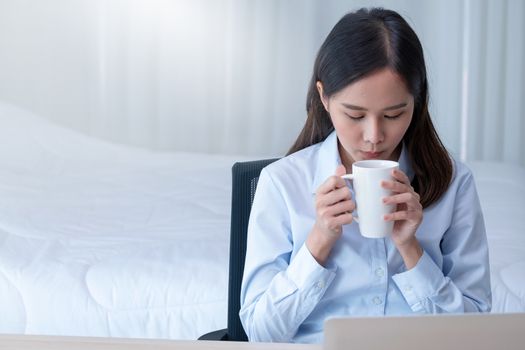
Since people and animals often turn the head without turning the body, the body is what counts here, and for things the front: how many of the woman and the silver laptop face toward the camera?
1

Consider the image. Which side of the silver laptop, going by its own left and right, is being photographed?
back

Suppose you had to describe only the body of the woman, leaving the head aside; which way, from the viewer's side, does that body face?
toward the camera

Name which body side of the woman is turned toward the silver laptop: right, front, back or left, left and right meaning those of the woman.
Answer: front

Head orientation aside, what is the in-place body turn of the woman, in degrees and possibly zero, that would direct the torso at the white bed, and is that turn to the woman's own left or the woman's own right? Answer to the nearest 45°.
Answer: approximately 135° to the woman's own right

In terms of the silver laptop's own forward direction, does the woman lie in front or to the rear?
in front

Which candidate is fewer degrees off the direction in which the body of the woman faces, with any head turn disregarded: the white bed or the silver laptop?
the silver laptop

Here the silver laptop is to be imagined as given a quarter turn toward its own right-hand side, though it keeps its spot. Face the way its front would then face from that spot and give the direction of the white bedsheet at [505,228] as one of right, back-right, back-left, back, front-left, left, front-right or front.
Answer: left

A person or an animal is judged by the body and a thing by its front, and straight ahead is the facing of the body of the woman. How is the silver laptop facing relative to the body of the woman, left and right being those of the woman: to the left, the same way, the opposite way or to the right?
the opposite way
